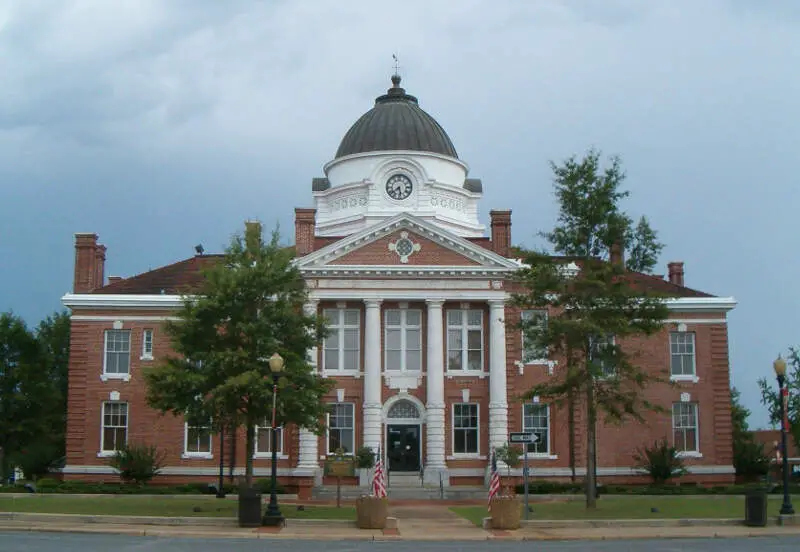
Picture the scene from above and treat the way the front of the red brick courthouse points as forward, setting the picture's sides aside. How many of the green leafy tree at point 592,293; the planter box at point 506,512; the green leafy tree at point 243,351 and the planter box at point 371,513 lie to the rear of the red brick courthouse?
0

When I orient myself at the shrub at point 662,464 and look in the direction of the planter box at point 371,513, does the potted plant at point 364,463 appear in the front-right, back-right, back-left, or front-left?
front-right

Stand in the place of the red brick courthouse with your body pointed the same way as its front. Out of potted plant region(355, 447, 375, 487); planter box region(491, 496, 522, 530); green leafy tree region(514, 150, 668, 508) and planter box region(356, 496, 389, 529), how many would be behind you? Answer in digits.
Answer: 0

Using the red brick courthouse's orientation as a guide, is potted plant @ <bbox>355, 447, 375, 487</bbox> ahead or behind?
ahead

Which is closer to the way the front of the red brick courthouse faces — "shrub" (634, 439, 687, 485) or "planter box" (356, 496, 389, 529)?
the planter box

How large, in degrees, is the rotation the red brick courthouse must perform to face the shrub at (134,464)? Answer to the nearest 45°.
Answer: approximately 90° to its right

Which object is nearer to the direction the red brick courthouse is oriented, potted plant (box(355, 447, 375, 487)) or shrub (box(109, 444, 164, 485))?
the potted plant

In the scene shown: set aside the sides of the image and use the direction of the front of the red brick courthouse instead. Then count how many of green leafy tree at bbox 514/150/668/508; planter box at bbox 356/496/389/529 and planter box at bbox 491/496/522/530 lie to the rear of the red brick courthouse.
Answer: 0

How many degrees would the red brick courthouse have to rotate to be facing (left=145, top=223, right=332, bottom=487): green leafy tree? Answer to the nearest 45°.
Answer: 0° — it already faces it

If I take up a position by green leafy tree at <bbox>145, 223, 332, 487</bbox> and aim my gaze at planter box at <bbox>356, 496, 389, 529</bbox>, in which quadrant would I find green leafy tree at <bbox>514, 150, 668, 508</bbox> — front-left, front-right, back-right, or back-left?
front-left

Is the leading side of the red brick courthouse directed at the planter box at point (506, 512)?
yes

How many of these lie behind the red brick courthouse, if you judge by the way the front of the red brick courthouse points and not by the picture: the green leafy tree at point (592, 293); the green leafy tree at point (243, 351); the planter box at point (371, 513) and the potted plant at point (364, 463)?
0

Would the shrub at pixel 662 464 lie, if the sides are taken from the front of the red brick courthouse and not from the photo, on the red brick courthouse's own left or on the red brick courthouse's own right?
on the red brick courthouse's own left

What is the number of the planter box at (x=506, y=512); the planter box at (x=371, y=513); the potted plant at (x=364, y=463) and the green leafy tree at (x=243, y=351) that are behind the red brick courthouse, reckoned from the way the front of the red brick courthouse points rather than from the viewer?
0

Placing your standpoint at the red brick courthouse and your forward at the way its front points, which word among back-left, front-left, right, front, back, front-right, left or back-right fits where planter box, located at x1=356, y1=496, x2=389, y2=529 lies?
front

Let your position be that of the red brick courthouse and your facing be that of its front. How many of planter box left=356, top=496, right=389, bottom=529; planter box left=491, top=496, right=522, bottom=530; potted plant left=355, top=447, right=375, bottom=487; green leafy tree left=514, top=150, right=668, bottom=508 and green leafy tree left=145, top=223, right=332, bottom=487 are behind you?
0

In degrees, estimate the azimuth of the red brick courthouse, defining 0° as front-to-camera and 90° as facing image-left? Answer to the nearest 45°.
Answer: approximately 0°

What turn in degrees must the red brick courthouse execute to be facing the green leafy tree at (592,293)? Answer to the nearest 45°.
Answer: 0° — it already faces it
